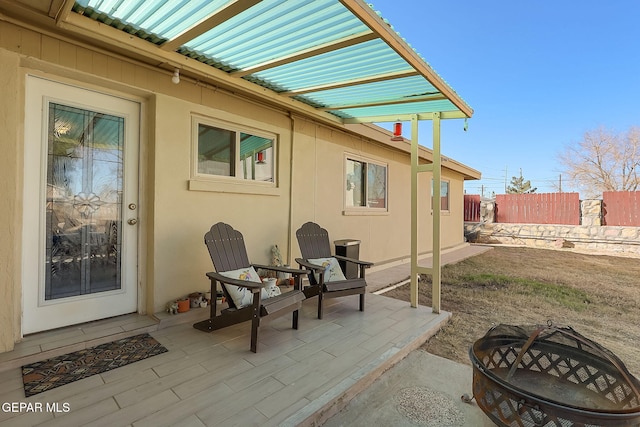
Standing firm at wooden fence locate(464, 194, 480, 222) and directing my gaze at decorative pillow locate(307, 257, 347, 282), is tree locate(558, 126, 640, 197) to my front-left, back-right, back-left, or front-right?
back-left

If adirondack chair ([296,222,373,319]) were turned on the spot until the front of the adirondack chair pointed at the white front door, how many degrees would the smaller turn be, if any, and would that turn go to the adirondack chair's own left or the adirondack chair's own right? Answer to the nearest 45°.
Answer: approximately 90° to the adirondack chair's own right

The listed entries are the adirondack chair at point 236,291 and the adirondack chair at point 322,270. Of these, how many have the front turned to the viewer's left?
0

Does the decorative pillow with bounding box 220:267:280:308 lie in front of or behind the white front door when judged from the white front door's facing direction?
in front

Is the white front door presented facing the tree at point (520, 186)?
no

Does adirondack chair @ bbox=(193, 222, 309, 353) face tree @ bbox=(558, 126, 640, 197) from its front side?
no

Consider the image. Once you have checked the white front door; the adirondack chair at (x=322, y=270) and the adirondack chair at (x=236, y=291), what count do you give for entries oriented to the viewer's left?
0

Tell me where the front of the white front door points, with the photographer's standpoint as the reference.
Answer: facing the viewer and to the right of the viewer

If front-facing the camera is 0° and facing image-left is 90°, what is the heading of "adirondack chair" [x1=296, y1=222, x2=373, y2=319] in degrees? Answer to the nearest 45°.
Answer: approximately 315°

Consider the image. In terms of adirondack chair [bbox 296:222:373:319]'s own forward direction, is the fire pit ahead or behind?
ahead

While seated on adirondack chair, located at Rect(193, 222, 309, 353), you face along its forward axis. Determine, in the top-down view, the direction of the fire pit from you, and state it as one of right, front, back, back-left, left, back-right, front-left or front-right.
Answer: front

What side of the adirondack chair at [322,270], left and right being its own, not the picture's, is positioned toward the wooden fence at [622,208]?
left

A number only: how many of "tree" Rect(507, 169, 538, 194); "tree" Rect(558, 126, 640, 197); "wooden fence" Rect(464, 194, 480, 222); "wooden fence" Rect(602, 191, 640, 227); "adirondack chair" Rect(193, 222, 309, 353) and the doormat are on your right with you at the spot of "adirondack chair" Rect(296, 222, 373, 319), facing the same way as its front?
2

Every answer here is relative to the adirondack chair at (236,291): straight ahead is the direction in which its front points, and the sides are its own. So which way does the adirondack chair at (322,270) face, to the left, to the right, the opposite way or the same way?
the same way

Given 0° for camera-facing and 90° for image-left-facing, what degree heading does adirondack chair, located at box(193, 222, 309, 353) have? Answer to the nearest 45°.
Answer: approximately 315°

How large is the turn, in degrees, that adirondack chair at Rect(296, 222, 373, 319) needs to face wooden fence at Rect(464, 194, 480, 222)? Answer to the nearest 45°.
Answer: approximately 90° to its left

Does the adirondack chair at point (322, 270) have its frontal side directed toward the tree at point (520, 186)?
no

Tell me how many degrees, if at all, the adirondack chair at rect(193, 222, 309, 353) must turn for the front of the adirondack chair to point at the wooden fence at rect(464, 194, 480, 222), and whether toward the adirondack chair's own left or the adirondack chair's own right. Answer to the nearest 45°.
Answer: approximately 90° to the adirondack chair's own left
